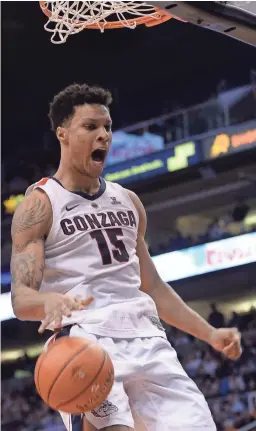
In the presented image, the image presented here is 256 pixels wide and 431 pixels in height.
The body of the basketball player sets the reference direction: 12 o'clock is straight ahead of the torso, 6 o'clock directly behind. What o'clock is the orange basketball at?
The orange basketball is roughly at 2 o'clock from the basketball player.

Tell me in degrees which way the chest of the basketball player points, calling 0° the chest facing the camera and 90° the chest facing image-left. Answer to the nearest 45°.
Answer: approximately 315°

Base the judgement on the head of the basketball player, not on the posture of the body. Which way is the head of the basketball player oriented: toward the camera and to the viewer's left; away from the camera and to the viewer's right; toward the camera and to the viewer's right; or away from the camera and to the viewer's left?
toward the camera and to the viewer's right

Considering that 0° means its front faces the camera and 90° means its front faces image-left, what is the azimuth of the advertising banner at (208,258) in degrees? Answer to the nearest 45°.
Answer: approximately 0°

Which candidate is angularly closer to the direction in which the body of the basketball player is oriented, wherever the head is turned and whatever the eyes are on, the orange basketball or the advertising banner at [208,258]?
the orange basketball

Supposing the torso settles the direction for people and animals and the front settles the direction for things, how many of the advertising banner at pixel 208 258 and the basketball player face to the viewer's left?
0

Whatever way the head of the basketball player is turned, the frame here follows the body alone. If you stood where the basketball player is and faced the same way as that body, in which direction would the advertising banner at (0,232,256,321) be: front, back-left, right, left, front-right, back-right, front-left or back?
back-left

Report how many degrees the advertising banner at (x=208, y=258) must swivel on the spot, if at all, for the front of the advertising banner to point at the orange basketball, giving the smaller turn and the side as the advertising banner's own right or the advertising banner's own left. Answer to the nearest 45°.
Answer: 0° — it already faces it

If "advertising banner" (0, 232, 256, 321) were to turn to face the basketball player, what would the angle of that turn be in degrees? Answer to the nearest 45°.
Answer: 0° — it already faces them
